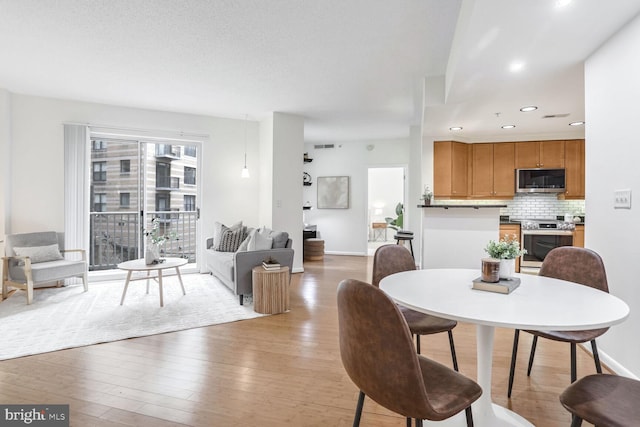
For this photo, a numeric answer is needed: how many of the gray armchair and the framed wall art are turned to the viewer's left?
0

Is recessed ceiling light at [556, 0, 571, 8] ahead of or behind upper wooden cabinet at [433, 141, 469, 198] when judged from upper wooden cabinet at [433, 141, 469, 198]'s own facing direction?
ahead

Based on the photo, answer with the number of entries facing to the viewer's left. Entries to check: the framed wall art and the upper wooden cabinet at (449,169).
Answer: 0

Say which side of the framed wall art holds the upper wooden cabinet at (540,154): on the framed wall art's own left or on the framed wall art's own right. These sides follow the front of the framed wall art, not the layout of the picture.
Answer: on the framed wall art's own left

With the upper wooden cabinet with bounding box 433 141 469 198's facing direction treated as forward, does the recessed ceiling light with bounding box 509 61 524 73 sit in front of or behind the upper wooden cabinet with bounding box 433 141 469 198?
in front

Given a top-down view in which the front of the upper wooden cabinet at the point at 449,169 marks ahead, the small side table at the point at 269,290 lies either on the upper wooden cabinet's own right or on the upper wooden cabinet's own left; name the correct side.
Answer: on the upper wooden cabinet's own right

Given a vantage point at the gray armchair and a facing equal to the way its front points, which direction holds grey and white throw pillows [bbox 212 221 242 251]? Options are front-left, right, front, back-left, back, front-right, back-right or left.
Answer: front-left

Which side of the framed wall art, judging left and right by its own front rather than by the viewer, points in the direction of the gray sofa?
front

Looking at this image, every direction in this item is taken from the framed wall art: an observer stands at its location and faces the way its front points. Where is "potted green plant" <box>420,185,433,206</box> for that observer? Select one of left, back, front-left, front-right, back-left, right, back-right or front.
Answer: front-left

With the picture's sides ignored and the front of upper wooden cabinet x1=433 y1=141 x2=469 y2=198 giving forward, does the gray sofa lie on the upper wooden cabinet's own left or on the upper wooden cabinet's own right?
on the upper wooden cabinet's own right

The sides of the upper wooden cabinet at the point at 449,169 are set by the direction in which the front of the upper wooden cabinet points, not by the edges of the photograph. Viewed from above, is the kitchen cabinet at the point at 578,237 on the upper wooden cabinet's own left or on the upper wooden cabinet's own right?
on the upper wooden cabinet's own left

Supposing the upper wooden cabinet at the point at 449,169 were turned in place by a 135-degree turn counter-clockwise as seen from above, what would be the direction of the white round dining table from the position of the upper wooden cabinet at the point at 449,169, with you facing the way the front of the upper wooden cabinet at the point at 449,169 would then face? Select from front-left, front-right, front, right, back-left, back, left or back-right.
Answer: back

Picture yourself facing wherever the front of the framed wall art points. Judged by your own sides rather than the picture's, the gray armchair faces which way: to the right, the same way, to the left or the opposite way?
to the left

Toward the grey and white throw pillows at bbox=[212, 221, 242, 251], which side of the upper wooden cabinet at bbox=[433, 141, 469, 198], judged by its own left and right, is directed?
right

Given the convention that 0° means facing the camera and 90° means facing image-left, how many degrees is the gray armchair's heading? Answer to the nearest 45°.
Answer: approximately 315°
